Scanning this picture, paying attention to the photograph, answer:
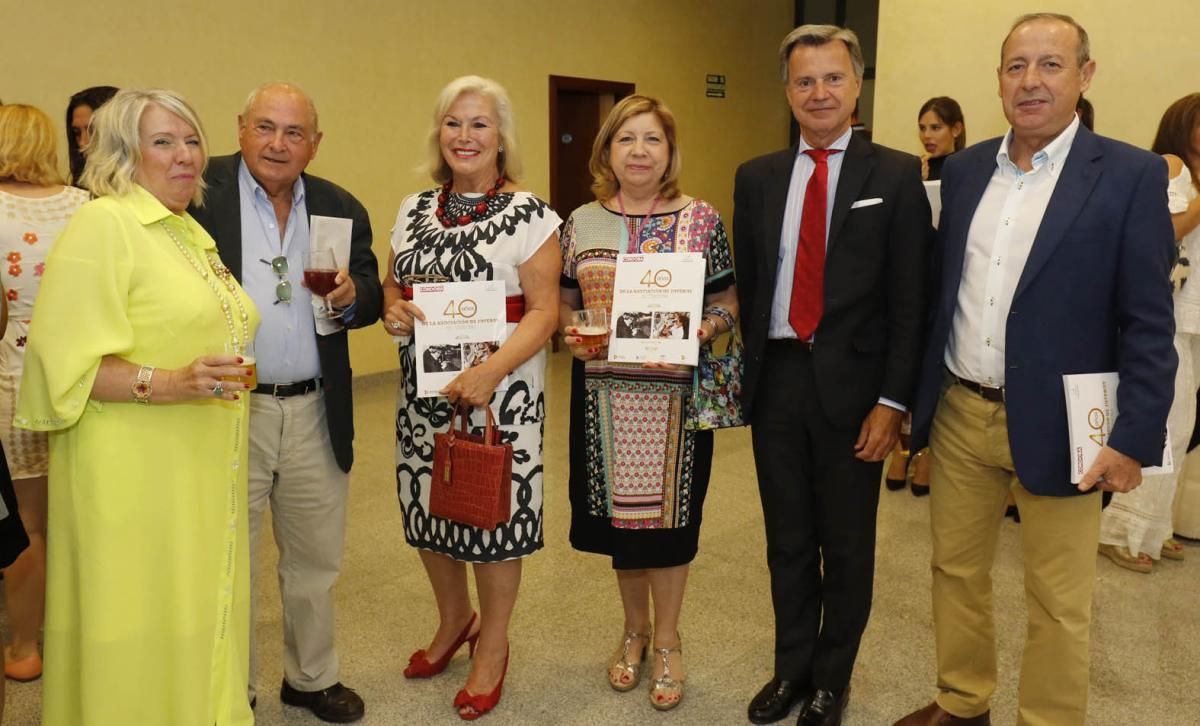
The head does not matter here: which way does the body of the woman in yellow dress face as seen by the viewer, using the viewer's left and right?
facing the viewer and to the right of the viewer

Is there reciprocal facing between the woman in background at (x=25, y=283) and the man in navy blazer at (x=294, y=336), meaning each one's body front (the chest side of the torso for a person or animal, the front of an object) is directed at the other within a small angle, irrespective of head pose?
no

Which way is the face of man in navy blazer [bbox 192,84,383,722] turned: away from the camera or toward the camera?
toward the camera

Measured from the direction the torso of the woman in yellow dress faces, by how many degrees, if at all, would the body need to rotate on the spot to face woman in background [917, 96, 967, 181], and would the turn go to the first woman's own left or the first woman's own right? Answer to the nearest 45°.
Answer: approximately 45° to the first woman's own left

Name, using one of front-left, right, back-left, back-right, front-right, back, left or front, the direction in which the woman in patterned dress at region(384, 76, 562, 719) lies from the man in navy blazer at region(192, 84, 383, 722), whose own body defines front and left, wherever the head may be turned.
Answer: left

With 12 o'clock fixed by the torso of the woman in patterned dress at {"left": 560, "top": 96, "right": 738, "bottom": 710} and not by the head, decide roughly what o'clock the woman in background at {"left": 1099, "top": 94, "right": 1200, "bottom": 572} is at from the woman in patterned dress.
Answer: The woman in background is roughly at 8 o'clock from the woman in patterned dress.

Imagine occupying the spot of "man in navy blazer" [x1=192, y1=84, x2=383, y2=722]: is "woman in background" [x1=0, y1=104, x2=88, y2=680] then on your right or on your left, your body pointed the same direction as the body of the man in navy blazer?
on your right

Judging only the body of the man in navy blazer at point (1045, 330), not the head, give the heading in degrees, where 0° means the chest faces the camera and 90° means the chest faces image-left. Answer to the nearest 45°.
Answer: approximately 45°

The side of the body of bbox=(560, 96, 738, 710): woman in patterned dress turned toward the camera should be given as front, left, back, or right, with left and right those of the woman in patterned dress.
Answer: front

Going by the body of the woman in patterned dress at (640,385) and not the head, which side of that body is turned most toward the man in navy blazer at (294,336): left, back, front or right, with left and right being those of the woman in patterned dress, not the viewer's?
right

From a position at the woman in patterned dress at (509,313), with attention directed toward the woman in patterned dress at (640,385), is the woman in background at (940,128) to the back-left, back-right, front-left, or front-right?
front-left

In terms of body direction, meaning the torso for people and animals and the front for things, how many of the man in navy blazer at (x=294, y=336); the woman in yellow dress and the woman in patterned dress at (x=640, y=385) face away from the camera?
0

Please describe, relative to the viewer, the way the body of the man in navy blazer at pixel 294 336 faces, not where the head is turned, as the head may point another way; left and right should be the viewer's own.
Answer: facing the viewer
